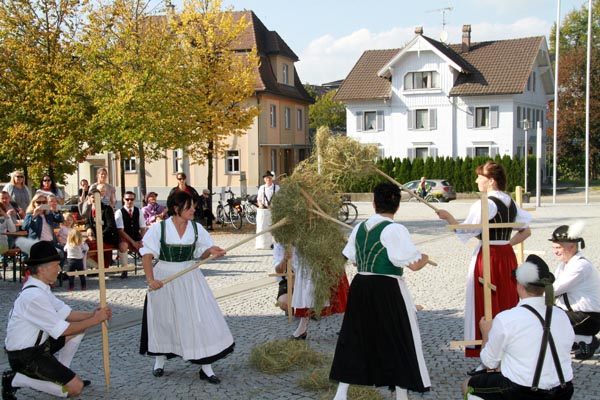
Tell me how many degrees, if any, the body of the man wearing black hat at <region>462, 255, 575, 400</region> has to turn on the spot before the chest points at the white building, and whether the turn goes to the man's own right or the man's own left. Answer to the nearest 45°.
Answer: approximately 45° to the man's own right

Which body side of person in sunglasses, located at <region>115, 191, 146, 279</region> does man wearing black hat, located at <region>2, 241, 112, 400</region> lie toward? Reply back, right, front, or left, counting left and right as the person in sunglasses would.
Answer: front

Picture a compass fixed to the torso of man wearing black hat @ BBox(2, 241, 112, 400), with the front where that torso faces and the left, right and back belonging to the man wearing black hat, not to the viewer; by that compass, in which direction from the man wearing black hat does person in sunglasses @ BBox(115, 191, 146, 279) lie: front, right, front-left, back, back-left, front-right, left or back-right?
left

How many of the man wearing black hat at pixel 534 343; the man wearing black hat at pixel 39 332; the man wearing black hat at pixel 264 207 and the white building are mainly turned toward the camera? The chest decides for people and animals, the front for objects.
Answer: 2

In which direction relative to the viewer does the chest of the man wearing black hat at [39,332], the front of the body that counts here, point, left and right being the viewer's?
facing to the right of the viewer

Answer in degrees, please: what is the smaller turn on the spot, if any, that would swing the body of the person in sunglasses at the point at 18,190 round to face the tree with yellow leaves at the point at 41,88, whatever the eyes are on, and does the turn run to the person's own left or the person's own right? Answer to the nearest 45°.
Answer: approximately 135° to the person's own left

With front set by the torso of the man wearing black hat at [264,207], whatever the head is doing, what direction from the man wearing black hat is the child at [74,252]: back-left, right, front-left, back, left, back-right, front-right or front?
front-right

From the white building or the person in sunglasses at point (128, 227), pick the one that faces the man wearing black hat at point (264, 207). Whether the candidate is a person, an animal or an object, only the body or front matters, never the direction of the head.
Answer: the white building

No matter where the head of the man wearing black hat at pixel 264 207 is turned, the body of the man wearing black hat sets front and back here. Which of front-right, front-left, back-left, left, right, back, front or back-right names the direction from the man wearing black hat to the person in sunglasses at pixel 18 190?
right

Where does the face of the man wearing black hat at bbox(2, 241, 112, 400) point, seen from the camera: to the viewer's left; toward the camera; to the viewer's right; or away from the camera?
to the viewer's right

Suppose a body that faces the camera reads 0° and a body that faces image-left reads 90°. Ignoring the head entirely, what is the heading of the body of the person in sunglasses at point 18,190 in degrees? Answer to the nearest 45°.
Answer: approximately 315°
